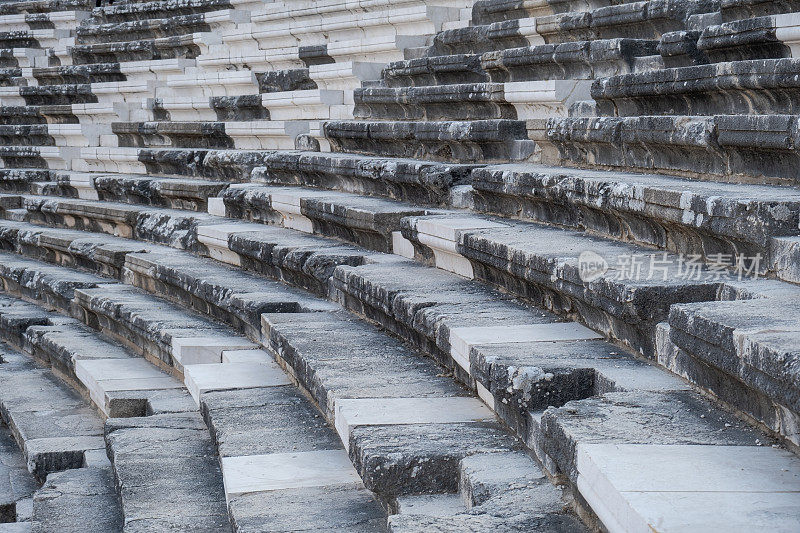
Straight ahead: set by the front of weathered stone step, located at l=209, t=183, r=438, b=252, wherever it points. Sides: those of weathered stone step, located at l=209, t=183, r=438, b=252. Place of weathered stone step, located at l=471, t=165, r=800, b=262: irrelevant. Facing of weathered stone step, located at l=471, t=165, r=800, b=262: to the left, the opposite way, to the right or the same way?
the same way

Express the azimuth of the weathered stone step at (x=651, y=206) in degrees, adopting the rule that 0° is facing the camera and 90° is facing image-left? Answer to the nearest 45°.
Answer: approximately 45°

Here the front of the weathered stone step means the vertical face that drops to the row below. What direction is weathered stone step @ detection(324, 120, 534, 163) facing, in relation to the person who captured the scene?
facing the viewer

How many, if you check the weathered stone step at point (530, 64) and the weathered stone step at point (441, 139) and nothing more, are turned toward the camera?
2

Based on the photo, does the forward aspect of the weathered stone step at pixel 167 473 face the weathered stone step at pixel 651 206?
no

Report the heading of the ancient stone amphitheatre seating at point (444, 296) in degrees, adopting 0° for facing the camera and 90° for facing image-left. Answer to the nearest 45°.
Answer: approximately 45°

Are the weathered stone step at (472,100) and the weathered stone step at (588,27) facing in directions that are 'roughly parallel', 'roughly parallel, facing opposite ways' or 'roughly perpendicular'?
roughly parallel

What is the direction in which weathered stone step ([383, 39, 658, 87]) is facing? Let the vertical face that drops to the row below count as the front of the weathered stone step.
toward the camera

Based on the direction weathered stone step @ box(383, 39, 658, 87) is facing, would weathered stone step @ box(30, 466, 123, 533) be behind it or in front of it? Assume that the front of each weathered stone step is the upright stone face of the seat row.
in front

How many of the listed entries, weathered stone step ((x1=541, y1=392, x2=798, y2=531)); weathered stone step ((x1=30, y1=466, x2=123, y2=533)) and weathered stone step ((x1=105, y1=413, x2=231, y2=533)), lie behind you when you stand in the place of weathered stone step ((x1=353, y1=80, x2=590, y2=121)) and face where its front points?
0
